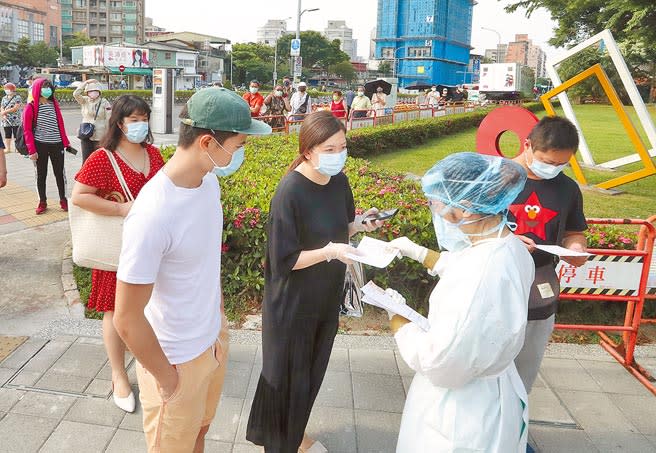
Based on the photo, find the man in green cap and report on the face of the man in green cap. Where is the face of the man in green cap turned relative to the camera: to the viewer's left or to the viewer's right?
to the viewer's right

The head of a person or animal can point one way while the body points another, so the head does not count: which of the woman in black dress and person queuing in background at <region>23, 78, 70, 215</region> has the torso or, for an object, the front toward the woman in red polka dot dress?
the person queuing in background

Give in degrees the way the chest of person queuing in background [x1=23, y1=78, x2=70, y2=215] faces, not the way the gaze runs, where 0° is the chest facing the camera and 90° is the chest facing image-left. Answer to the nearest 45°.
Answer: approximately 0°

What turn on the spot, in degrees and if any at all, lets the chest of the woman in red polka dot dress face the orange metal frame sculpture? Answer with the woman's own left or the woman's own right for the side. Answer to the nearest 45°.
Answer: approximately 90° to the woman's own left

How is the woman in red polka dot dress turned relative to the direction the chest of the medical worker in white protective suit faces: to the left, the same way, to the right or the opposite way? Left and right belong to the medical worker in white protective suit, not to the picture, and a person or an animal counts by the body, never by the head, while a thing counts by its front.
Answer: the opposite way

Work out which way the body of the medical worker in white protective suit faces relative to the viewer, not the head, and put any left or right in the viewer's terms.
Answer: facing to the left of the viewer

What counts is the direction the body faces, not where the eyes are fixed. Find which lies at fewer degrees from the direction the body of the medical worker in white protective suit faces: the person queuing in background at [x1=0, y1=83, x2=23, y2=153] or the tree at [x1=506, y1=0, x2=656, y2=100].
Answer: the person queuing in background

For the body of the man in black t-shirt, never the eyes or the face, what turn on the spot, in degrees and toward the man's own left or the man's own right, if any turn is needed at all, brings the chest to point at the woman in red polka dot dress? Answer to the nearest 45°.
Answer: approximately 45° to the man's own right

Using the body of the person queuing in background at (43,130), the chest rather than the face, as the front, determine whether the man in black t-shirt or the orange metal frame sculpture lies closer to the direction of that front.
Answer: the man in black t-shirt

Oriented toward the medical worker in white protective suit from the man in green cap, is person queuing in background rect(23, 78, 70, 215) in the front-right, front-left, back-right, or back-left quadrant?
back-left

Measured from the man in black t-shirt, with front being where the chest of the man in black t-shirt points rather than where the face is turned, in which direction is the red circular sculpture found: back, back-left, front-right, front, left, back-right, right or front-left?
back-right

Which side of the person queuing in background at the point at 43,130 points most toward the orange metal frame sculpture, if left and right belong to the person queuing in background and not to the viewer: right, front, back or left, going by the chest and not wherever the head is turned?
left

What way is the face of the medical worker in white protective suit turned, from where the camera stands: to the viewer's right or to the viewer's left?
to the viewer's left

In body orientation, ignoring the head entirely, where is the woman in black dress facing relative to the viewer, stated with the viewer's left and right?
facing the viewer and to the right of the viewer

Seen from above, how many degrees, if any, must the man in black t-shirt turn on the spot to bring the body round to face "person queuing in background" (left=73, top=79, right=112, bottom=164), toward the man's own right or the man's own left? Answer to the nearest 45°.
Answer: approximately 90° to the man's own right

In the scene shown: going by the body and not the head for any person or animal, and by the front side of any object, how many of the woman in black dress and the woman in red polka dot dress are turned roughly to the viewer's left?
0

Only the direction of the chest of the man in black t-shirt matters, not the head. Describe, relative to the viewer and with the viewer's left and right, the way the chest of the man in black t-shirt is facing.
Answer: facing the viewer and to the left of the viewer

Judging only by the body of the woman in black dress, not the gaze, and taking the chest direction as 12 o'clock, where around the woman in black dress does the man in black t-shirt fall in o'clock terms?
The man in black t-shirt is roughly at 10 o'clock from the woman in black dress.
